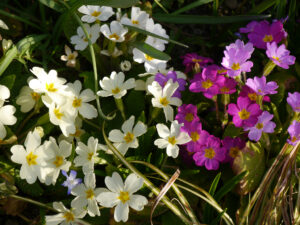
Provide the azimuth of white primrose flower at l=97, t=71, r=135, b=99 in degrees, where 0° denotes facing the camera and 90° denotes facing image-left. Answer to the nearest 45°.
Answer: approximately 0°
